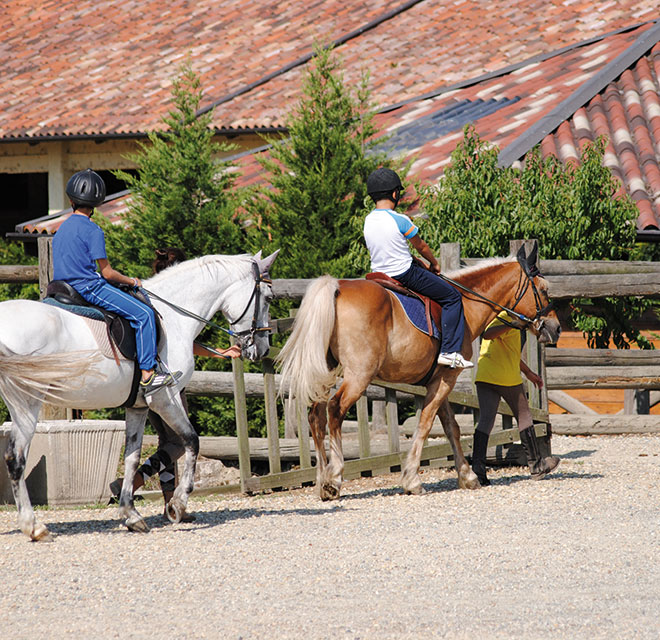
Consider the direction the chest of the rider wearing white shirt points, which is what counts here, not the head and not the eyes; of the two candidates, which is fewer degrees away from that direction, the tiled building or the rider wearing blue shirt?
the tiled building

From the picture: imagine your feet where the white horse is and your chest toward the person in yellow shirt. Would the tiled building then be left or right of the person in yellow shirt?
left

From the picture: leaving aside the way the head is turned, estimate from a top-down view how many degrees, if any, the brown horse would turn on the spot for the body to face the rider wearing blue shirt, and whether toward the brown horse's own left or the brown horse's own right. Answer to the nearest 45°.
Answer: approximately 180°

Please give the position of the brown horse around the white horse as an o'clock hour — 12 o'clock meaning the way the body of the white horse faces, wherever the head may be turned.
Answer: The brown horse is roughly at 11 o'clock from the white horse.

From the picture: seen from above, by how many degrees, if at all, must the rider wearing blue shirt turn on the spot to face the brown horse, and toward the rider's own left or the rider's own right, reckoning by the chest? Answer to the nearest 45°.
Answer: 0° — they already face it

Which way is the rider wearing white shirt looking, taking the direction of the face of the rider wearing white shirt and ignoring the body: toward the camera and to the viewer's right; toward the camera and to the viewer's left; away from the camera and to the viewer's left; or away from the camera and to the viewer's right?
away from the camera and to the viewer's right

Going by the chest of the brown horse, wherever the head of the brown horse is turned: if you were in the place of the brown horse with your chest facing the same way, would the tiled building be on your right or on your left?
on your left

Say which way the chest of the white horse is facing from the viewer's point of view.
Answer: to the viewer's right

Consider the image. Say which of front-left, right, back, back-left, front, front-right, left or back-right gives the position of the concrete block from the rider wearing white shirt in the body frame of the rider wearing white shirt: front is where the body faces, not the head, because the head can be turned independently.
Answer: back-left

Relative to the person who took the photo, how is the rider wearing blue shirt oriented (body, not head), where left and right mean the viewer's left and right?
facing away from the viewer and to the right of the viewer

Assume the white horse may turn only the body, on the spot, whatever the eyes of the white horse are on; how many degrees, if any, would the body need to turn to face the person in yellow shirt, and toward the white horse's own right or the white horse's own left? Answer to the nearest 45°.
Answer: approximately 45° to the white horse's own left

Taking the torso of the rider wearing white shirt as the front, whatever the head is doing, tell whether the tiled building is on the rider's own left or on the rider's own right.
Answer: on the rider's own left

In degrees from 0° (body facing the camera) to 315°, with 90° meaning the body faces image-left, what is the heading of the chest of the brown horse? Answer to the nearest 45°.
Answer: approximately 225°
